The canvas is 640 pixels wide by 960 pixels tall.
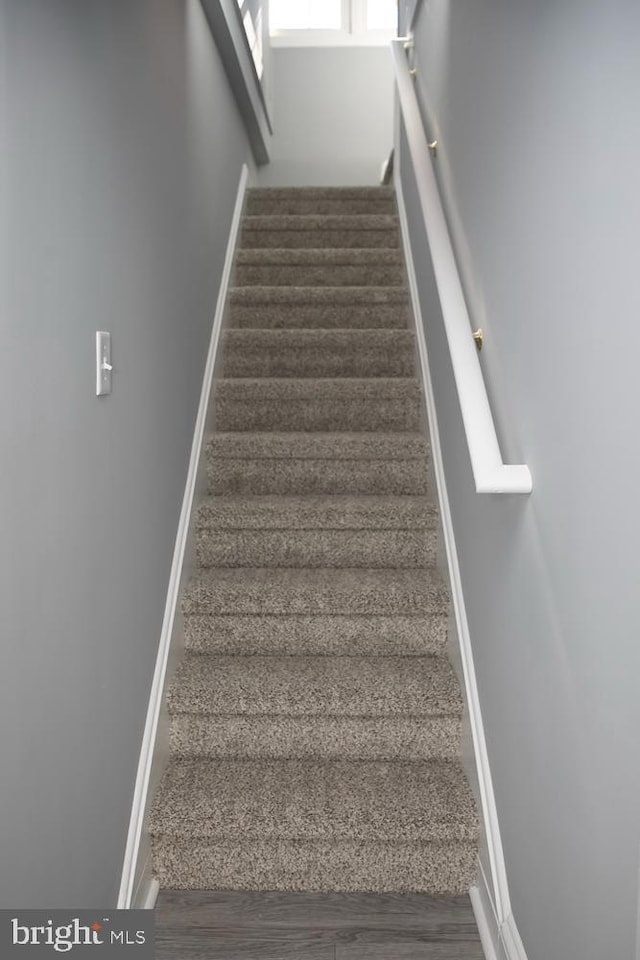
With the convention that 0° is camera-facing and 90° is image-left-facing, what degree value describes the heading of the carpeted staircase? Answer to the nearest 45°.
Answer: approximately 0°

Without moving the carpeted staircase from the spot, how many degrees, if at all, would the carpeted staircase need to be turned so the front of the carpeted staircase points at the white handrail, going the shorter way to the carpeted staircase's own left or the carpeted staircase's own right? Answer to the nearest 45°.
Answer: approximately 45° to the carpeted staircase's own left
